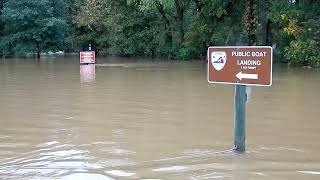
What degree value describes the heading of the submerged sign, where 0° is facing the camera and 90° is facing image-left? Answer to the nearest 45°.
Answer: approximately 0°

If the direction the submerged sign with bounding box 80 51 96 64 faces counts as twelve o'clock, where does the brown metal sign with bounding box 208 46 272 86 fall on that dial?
The brown metal sign is roughly at 12 o'clock from the submerged sign.
